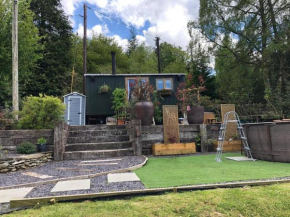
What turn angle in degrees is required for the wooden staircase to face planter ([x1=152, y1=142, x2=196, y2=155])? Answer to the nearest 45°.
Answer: approximately 90° to its left

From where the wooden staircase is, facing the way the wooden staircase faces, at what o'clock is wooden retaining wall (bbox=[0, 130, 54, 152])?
The wooden retaining wall is roughly at 3 o'clock from the wooden staircase.

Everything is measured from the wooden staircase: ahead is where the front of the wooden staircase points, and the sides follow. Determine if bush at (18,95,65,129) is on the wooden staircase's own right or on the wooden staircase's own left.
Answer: on the wooden staircase's own right

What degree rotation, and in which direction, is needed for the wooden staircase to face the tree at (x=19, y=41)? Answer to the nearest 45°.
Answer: approximately 135° to its right

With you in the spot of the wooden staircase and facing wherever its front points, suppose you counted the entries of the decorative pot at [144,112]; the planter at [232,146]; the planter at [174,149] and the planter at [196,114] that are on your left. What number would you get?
4

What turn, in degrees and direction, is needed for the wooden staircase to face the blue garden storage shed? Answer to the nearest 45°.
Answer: approximately 180°

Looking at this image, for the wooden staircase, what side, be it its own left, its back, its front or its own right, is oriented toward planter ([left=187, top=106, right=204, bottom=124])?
left

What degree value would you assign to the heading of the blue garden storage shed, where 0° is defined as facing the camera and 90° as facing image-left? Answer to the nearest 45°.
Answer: approximately 0°

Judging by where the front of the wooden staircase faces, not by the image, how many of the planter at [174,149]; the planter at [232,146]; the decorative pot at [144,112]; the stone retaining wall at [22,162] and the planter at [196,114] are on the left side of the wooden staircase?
4

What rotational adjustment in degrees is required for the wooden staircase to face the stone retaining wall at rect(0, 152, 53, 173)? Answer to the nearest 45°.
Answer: approximately 45° to its right

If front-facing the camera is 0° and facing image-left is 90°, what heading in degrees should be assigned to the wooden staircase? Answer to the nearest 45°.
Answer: approximately 0°

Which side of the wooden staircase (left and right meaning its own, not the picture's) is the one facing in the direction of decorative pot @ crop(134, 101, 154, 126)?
left

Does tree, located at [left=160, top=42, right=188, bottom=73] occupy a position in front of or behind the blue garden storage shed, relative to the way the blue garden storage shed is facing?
behind

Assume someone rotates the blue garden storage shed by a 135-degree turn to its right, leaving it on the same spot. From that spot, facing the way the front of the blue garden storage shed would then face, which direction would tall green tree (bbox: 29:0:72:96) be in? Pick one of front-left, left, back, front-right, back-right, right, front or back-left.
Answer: front-right

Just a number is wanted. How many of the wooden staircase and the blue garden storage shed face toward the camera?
2

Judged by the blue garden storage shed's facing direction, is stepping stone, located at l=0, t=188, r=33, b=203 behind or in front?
in front
